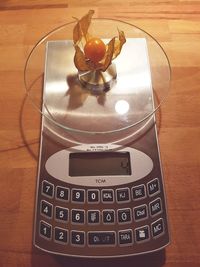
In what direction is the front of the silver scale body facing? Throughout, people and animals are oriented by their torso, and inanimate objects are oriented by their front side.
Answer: toward the camera
